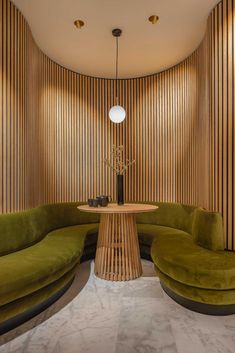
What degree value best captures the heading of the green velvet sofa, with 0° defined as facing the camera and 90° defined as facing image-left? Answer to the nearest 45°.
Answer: approximately 0°
